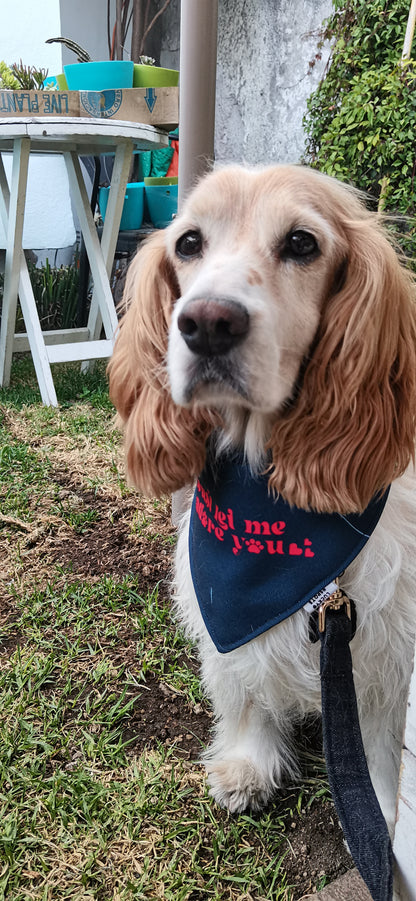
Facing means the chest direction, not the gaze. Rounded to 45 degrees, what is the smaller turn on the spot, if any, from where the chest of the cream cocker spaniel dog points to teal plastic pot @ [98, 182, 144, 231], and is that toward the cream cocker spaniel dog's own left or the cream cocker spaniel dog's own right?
approximately 135° to the cream cocker spaniel dog's own right

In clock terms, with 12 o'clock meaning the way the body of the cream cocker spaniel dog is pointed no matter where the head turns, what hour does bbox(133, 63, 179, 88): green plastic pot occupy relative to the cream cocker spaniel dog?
The green plastic pot is roughly at 4 o'clock from the cream cocker spaniel dog.

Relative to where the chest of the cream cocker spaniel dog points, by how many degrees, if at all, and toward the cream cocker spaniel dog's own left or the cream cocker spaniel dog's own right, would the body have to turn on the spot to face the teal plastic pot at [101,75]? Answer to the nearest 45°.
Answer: approximately 135° to the cream cocker spaniel dog's own right

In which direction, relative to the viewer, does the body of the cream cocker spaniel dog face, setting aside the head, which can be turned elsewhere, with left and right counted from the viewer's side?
facing the viewer and to the left of the viewer
